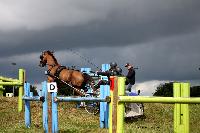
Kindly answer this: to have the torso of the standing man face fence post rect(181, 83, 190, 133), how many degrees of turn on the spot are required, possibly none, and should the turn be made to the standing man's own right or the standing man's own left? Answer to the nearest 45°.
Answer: approximately 90° to the standing man's own left

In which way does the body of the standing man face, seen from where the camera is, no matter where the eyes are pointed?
to the viewer's left

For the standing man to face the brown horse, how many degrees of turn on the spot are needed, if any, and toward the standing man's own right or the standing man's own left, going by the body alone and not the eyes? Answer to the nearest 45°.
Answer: approximately 45° to the standing man's own right

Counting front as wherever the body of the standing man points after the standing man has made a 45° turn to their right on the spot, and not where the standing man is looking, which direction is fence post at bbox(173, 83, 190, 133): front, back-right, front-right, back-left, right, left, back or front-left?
back-left

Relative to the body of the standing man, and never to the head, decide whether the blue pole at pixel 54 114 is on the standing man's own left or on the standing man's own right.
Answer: on the standing man's own left

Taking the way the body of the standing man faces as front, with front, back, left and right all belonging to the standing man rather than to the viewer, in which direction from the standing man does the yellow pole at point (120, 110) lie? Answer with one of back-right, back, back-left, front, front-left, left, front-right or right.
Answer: left

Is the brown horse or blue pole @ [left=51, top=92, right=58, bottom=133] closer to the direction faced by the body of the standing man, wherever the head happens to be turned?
the brown horse
